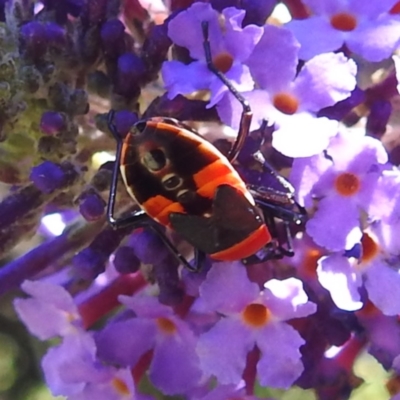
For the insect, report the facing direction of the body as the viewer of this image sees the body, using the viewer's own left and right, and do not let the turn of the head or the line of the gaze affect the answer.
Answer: facing the viewer and to the right of the viewer
